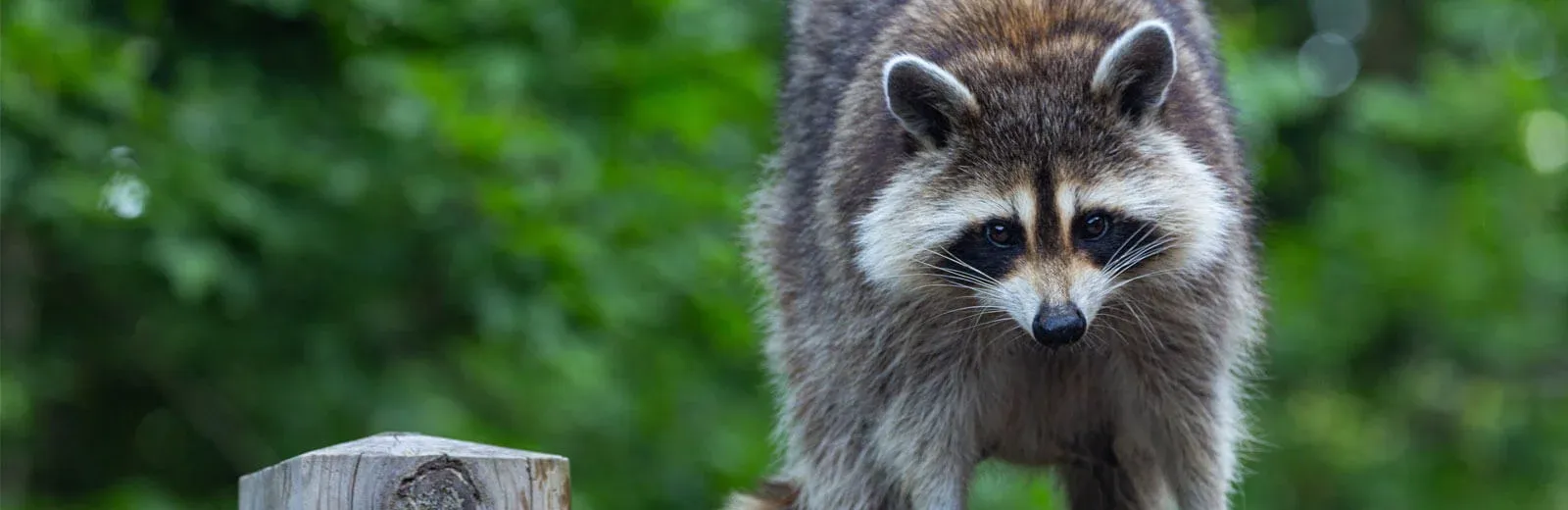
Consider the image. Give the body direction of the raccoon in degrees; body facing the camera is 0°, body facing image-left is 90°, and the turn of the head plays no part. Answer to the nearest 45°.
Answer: approximately 0°

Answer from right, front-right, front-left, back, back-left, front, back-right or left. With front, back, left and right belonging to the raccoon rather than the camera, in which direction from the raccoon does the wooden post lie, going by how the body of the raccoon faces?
front-right
